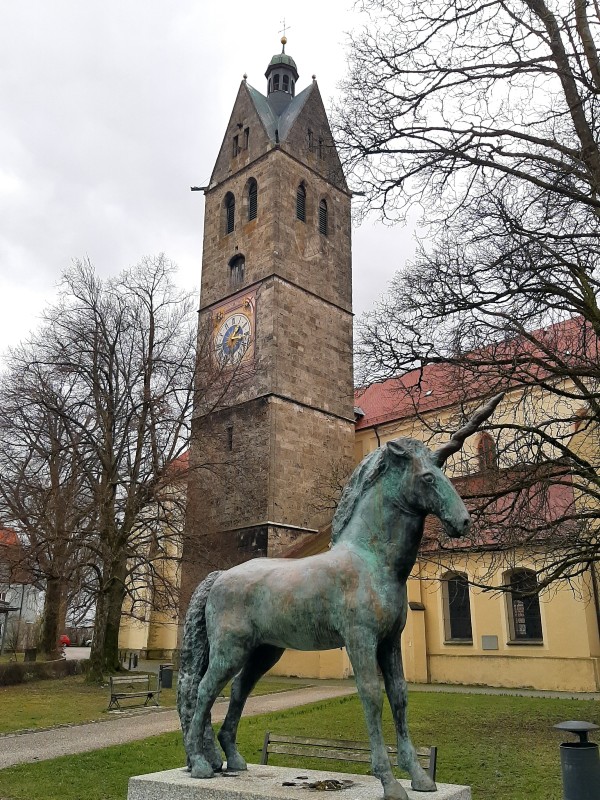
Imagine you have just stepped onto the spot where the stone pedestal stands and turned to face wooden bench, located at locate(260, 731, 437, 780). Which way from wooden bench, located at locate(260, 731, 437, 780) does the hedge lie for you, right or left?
left

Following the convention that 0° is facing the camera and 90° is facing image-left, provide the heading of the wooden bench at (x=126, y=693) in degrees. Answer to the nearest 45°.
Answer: approximately 315°

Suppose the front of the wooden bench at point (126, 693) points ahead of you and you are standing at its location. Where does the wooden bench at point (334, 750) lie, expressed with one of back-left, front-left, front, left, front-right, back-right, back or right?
front-right

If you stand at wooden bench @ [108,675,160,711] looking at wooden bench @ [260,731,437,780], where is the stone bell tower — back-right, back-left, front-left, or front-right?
back-left

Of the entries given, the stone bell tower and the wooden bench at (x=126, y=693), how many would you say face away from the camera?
0
